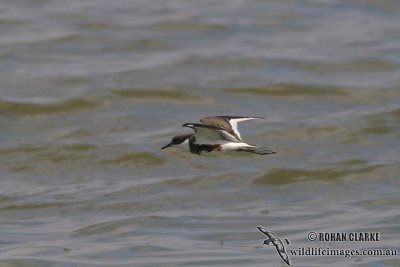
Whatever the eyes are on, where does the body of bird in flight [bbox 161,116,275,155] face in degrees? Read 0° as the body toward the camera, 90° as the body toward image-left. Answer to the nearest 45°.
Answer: approximately 90°
